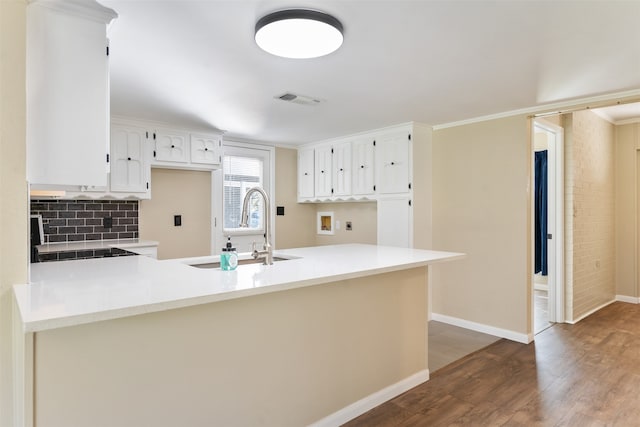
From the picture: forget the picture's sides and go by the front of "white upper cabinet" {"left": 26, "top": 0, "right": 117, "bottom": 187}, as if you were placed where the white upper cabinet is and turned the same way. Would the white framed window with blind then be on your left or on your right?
on your left

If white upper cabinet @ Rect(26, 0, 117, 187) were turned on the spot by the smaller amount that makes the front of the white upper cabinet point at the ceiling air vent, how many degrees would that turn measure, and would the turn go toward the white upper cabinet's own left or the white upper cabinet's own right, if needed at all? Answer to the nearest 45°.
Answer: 0° — it already faces it

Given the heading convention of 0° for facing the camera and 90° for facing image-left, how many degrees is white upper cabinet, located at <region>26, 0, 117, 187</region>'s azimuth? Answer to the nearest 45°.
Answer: approximately 270°

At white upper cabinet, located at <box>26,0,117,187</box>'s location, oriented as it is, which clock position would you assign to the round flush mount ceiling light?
The round flush mount ceiling light is roughly at 1 o'clock from the white upper cabinet.

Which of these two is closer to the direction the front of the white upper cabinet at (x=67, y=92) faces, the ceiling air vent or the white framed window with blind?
the ceiling air vent
